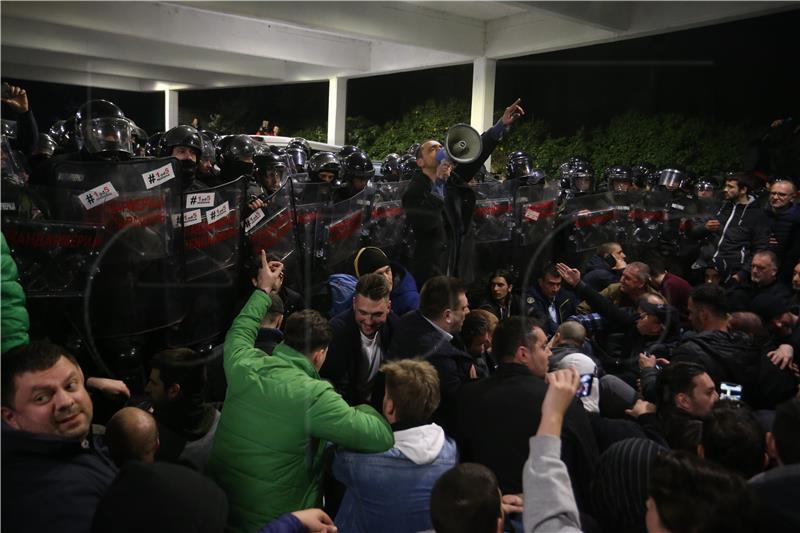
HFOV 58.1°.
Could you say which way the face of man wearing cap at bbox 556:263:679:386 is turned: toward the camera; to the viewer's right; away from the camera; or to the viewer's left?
to the viewer's left

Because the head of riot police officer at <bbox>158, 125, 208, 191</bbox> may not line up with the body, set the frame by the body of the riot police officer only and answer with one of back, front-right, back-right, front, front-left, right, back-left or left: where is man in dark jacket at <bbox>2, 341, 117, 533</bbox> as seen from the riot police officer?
front-right

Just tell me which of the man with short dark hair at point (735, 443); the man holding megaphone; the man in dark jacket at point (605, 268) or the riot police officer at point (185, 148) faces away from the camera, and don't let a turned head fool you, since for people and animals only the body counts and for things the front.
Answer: the man with short dark hair

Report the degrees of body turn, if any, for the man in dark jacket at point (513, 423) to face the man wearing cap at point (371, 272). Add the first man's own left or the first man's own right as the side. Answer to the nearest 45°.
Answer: approximately 90° to the first man's own left

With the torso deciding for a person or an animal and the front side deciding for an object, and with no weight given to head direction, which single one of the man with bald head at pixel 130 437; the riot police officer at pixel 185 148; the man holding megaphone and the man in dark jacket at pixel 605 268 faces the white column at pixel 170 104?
the man with bald head

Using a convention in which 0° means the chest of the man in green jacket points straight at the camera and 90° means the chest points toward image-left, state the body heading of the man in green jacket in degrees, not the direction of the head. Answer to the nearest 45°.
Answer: approximately 225°

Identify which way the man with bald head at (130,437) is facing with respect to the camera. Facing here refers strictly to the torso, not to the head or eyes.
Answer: away from the camera
